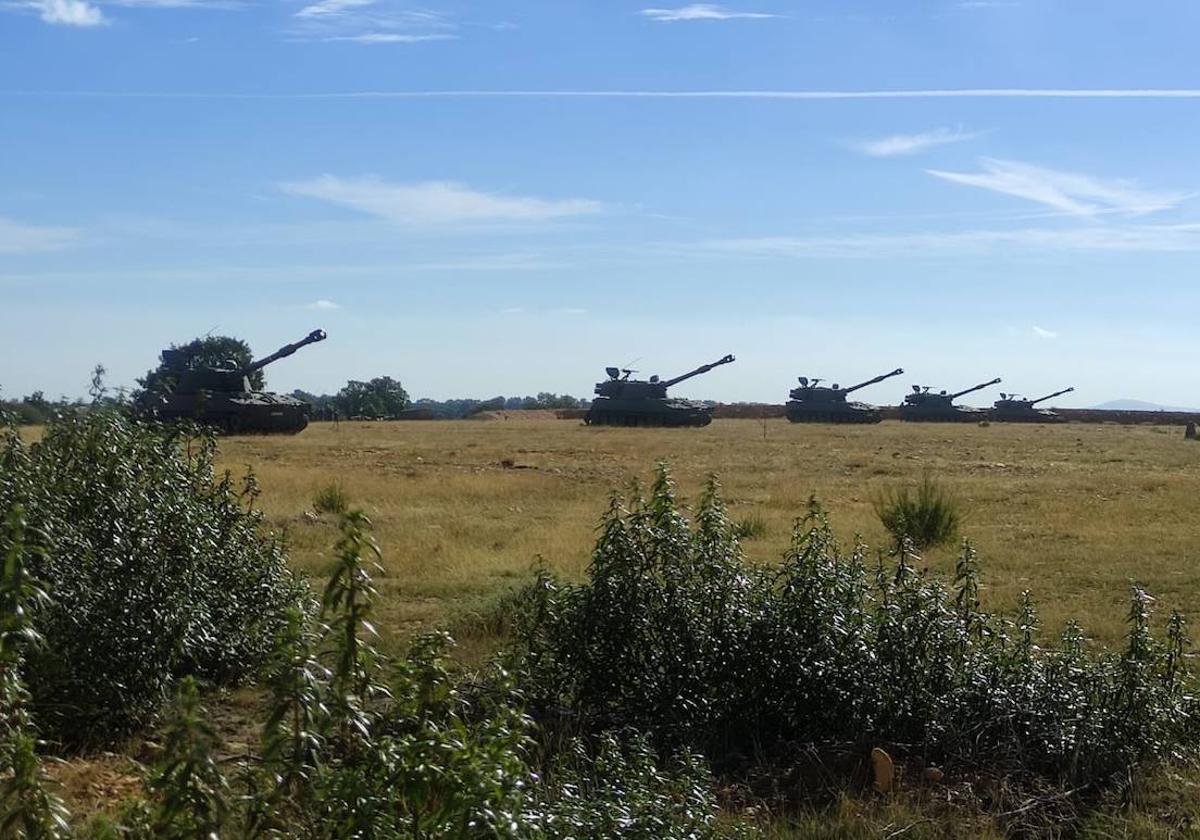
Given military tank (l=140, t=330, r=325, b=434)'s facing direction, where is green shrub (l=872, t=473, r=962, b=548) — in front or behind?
in front

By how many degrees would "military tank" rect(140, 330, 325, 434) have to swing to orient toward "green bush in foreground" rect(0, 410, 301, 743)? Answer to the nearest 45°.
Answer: approximately 45° to its right

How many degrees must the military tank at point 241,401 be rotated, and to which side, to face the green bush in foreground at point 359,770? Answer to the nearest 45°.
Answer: approximately 45° to its right

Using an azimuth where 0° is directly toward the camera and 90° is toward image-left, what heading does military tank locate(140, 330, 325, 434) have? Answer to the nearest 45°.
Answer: approximately 315°

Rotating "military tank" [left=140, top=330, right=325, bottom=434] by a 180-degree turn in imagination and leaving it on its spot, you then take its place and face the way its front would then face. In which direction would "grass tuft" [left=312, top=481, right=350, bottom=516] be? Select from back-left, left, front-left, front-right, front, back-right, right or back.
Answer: back-left
